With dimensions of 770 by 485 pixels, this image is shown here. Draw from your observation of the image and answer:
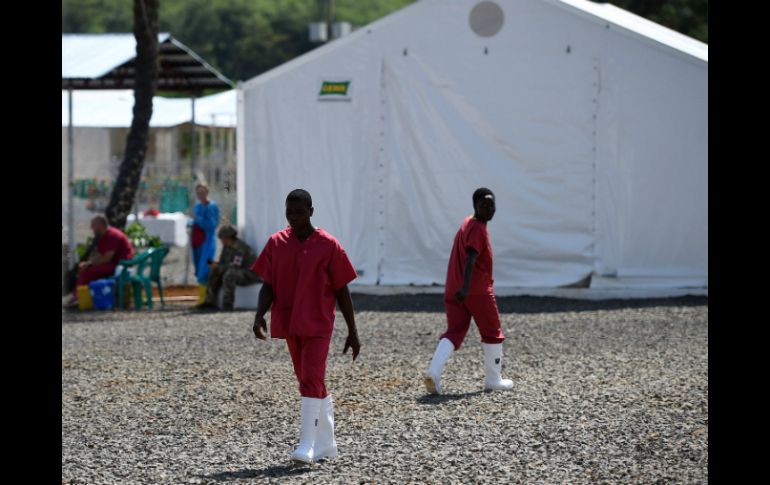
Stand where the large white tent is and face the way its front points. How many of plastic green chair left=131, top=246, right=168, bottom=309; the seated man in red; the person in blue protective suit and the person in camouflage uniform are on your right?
4

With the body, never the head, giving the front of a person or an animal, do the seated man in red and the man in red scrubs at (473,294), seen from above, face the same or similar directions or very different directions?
very different directions

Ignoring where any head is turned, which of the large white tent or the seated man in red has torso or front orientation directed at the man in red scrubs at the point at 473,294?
the large white tent

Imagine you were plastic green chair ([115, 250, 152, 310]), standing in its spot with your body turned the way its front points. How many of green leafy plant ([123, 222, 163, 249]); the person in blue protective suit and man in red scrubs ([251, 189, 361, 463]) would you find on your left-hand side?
1
